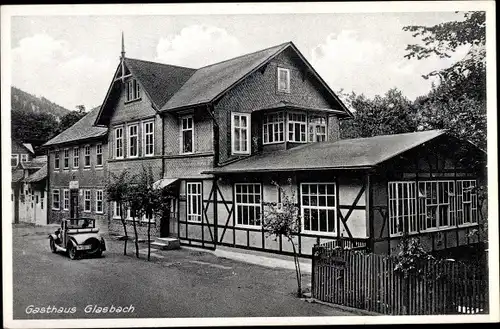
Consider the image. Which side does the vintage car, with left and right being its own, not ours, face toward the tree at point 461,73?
back

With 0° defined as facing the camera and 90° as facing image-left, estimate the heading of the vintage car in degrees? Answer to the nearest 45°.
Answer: approximately 135°

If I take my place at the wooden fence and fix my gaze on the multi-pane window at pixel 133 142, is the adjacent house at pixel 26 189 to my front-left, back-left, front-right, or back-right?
front-left

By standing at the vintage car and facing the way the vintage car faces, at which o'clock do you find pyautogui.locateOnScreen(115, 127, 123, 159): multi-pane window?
The multi-pane window is roughly at 2 o'clock from the vintage car.

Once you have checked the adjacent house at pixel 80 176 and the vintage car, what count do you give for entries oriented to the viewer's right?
0

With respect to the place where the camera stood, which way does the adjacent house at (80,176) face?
facing the viewer and to the left of the viewer

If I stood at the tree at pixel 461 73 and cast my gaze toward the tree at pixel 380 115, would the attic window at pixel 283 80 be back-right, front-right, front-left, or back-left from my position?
front-left

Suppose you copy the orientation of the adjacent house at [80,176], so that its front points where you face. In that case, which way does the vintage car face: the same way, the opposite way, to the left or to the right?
to the right
